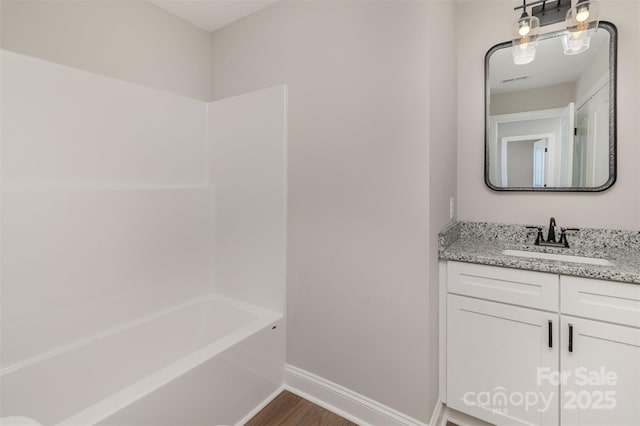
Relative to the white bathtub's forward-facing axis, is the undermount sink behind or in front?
in front

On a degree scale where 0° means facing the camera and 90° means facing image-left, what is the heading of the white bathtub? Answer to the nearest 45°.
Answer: approximately 315°

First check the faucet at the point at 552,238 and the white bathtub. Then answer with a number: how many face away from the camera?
0

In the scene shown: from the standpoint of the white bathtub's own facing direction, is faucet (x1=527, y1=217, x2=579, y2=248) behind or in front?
in front

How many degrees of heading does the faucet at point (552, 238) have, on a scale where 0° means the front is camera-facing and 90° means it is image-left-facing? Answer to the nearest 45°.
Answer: approximately 0°

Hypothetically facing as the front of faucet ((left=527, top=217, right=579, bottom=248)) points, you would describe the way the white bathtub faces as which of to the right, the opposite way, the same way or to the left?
to the left

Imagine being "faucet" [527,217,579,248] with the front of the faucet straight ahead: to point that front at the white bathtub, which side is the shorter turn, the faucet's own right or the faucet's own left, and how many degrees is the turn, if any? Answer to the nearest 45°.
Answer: approximately 45° to the faucet's own right
